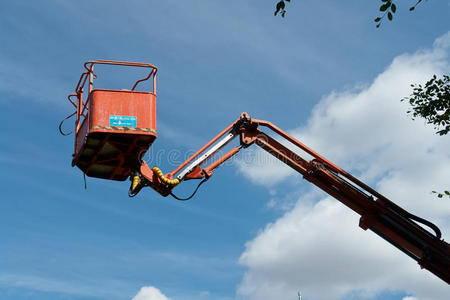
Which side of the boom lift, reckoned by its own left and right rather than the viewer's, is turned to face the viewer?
left
